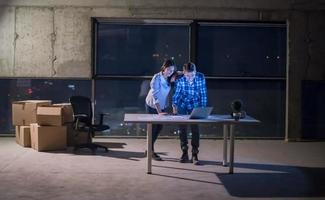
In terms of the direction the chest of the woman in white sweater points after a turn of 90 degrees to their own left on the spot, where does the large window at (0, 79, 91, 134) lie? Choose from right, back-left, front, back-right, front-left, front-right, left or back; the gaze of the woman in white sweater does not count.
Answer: left

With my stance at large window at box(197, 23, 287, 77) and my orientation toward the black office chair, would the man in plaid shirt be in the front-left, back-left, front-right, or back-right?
front-left

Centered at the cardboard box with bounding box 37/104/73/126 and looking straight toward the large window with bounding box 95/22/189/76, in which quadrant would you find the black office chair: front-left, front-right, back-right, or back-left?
front-right

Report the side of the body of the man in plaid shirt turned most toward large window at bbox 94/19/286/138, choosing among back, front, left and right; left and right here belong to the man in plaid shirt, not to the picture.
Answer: back

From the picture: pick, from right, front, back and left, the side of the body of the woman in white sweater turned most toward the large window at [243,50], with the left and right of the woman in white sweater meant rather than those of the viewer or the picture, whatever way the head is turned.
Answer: left

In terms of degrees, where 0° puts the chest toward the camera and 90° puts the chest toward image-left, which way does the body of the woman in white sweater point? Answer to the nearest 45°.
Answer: approximately 315°

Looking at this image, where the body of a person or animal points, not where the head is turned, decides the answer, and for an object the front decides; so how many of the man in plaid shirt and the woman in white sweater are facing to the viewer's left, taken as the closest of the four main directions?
0

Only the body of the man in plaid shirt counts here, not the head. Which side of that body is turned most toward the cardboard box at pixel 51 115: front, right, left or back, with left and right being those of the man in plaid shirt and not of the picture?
right

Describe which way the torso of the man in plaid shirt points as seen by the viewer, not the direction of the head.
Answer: toward the camera

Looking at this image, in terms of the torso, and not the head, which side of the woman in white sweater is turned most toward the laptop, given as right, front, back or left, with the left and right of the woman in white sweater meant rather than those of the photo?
front
